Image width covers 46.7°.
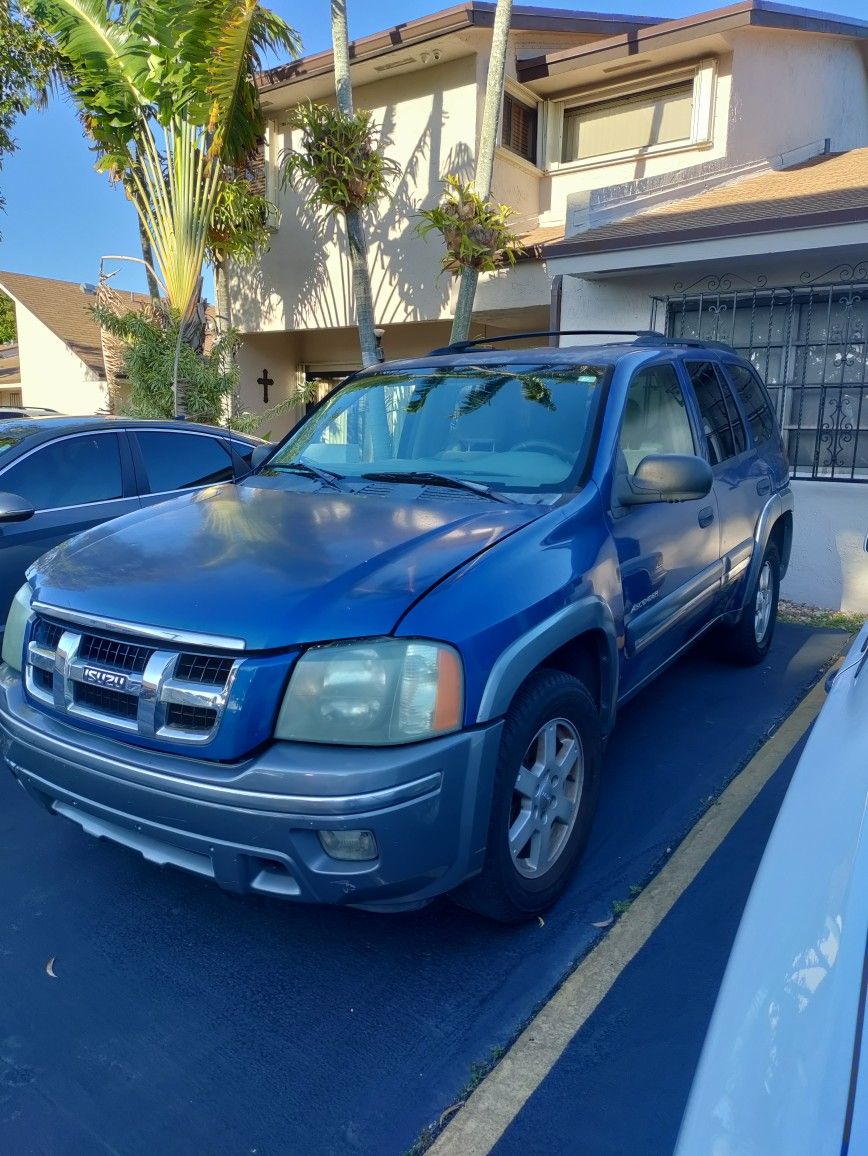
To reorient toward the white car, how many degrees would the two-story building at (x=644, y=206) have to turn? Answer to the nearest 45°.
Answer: approximately 45° to its left

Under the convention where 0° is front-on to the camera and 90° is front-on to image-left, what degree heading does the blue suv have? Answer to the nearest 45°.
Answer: approximately 45°

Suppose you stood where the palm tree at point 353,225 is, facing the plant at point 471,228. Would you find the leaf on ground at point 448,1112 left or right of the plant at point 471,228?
right

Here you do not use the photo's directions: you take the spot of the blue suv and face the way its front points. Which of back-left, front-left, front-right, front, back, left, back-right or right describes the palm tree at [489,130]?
back-right

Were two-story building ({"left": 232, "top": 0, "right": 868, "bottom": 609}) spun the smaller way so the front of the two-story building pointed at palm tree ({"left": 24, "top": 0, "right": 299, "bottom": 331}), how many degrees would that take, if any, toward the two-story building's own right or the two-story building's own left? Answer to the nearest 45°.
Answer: approximately 45° to the two-story building's own right

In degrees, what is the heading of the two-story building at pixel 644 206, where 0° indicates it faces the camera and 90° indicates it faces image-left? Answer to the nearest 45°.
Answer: approximately 45°
